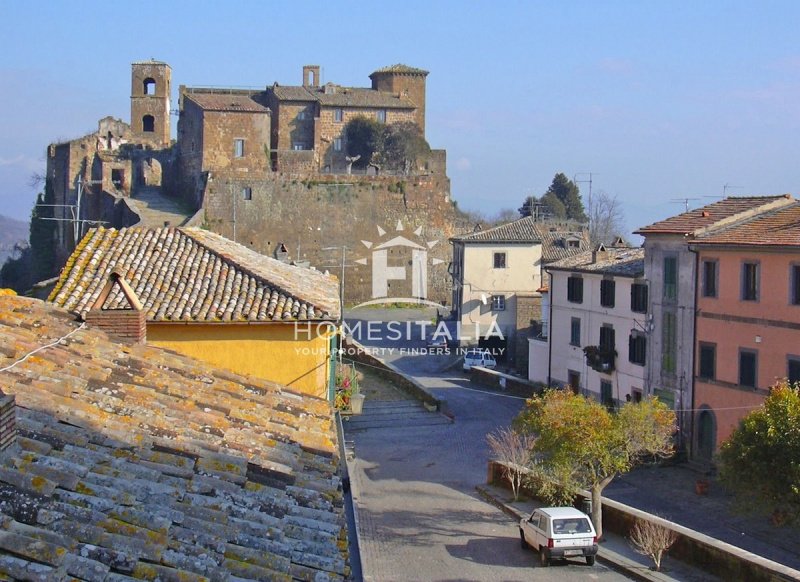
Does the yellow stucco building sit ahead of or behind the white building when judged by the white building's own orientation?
ahead

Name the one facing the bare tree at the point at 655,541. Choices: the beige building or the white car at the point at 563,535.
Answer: the beige building

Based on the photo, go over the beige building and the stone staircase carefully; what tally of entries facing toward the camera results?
2

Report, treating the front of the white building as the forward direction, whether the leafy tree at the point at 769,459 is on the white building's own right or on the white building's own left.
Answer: on the white building's own left

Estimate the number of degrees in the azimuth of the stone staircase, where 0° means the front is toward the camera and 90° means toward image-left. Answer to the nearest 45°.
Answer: approximately 0°

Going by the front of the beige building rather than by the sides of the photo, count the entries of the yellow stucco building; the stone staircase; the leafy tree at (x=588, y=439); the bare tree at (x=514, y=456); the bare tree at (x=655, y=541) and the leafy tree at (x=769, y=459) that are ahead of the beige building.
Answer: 6

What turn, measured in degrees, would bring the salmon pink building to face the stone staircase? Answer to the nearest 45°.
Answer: approximately 45° to its right

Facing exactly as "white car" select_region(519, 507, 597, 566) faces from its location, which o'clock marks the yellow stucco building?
The yellow stucco building is roughly at 9 o'clock from the white car.

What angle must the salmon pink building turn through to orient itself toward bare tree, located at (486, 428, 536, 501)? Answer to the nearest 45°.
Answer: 0° — it already faces it

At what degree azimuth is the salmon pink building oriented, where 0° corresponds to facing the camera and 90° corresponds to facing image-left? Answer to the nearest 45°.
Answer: approximately 45°

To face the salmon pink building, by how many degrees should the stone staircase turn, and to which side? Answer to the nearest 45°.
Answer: approximately 45° to its left

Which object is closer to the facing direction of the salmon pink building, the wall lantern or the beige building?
the wall lantern
